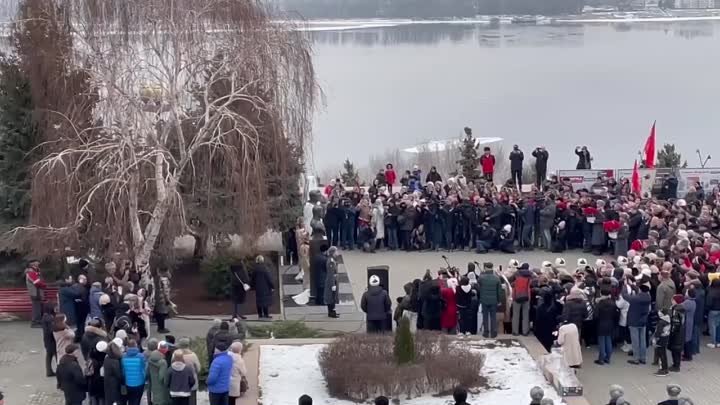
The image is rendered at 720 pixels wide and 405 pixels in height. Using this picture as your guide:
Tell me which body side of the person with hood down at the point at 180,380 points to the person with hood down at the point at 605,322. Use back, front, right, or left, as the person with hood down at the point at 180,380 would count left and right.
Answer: right

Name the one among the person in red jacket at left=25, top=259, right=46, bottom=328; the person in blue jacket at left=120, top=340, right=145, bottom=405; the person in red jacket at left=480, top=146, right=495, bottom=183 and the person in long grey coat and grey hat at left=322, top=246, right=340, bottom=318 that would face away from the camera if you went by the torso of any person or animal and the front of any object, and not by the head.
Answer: the person in blue jacket

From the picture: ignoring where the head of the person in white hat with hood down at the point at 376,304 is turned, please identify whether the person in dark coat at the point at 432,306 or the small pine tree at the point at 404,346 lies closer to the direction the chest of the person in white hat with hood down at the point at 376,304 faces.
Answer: the person in dark coat

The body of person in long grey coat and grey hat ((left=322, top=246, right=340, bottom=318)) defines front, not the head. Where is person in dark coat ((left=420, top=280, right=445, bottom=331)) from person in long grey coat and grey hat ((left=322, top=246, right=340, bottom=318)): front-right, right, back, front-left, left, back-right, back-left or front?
front-right

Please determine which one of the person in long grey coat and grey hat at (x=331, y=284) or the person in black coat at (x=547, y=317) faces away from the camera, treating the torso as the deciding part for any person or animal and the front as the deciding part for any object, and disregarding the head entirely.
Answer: the person in black coat

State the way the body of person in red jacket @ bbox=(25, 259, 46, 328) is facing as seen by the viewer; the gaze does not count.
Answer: to the viewer's right

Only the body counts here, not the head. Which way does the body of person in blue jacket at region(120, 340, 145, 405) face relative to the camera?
away from the camera

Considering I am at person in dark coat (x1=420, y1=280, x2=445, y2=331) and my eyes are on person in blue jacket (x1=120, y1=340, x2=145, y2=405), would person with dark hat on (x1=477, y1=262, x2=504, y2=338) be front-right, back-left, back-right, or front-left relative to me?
back-left

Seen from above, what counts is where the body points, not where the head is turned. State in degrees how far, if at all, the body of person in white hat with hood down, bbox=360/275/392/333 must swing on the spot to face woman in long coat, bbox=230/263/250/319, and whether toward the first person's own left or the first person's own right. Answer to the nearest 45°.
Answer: approximately 45° to the first person's own left

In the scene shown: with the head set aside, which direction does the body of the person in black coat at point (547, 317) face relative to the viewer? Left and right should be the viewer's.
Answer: facing away from the viewer

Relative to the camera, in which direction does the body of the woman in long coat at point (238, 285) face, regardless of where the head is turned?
to the viewer's right

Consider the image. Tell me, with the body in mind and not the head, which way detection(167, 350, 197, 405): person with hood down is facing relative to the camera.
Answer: away from the camera

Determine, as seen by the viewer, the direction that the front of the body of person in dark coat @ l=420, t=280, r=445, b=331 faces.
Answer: away from the camera

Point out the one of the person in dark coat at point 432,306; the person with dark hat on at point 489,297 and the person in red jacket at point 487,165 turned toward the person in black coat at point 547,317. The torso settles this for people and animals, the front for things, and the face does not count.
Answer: the person in red jacket

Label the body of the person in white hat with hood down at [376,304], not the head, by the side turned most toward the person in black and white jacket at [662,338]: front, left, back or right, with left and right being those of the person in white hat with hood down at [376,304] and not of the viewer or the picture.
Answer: right
